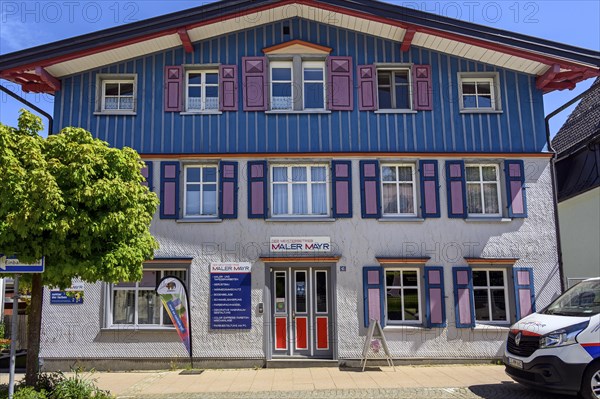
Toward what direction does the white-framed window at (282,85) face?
toward the camera

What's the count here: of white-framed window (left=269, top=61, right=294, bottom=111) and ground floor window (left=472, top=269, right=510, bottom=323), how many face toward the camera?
2

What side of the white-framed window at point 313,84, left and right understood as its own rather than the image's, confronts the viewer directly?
front

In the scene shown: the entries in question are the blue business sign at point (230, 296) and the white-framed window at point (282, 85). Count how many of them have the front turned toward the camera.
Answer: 2

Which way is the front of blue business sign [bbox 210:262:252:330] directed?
toward the camera

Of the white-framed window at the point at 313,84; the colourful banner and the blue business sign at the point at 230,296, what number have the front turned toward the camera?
3

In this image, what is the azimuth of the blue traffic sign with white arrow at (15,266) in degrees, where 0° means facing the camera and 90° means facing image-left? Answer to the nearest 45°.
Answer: approximately 0°
